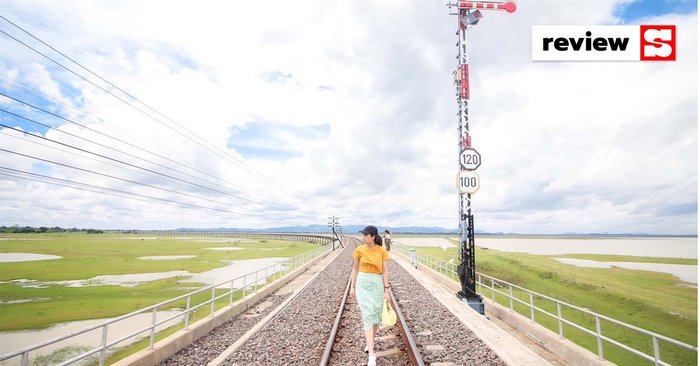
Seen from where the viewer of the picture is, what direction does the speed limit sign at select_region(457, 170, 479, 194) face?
facing the viewer

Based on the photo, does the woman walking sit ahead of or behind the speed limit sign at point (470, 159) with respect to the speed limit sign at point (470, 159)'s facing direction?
ahead

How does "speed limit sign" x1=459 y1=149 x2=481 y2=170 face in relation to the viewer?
toward the camera

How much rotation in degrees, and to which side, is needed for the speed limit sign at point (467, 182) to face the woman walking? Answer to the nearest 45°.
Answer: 0° — it already faces them

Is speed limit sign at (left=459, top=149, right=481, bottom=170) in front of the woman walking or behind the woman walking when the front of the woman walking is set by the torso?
behind

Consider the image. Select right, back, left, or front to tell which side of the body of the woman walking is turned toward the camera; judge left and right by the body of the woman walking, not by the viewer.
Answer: front

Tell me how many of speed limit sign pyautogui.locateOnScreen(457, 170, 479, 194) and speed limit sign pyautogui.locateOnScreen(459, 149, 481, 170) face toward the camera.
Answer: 2

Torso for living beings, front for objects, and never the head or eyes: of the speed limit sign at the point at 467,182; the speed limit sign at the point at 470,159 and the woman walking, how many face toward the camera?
3
